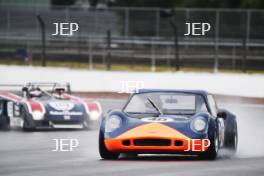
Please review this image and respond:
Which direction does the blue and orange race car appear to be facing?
toward the camera
